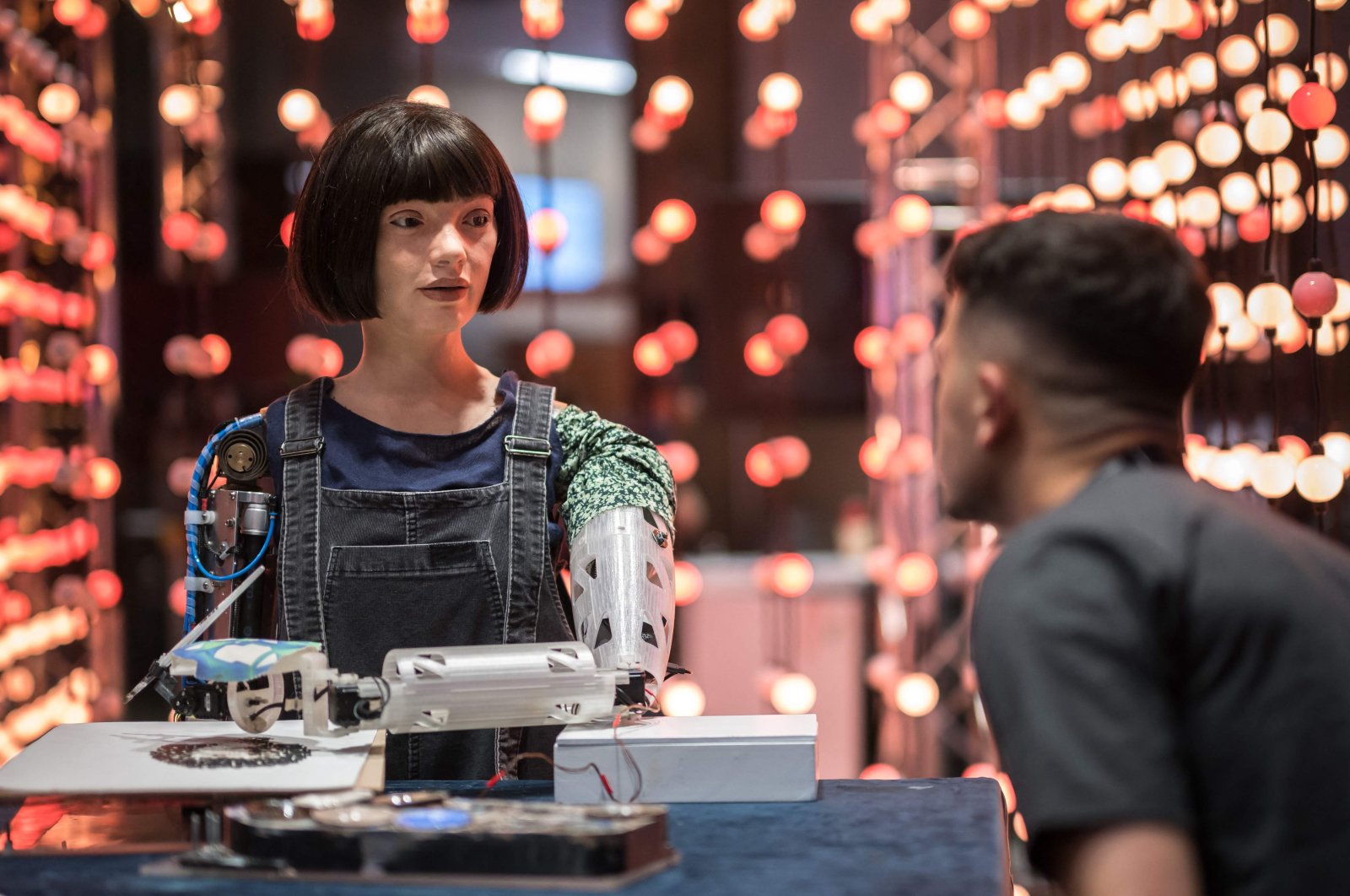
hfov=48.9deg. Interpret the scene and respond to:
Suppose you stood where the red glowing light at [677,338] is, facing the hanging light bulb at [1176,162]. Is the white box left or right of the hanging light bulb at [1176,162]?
right

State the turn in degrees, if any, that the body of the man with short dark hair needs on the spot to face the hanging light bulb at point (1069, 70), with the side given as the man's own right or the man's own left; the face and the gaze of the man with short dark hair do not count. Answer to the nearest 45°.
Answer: approximately 45° to the man's own right

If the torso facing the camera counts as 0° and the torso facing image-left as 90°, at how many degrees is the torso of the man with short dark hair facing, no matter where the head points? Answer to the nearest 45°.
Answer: approximately 135°

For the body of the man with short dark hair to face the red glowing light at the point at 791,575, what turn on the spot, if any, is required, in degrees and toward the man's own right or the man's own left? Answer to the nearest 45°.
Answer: approximately 45° to the man's own right

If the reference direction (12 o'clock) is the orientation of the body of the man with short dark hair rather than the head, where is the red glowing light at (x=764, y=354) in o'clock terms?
The red glowing light is roughly at 1 o'clock from the man with short dark hair.

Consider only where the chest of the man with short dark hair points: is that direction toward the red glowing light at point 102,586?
yes

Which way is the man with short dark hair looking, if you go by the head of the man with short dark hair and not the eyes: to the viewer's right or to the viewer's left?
to the viewer's left

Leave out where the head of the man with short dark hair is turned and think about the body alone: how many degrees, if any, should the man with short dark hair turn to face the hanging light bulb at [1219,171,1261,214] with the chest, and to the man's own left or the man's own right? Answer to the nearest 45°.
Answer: approximately 45° to the man's own right

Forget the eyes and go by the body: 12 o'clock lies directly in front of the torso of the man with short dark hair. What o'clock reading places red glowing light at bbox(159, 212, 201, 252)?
The red glowing light is roughly at 12 o'clock from the man with short dark hair.

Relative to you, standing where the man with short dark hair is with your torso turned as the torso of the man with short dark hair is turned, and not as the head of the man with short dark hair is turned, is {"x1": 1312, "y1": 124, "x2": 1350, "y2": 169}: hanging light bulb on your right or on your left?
on your right

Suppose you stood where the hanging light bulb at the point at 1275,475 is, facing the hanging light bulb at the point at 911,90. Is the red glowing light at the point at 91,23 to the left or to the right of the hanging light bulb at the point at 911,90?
left

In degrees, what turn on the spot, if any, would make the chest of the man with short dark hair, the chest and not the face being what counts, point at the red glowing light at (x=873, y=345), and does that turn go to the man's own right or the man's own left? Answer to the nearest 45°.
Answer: approximately 45° to the man's own right
